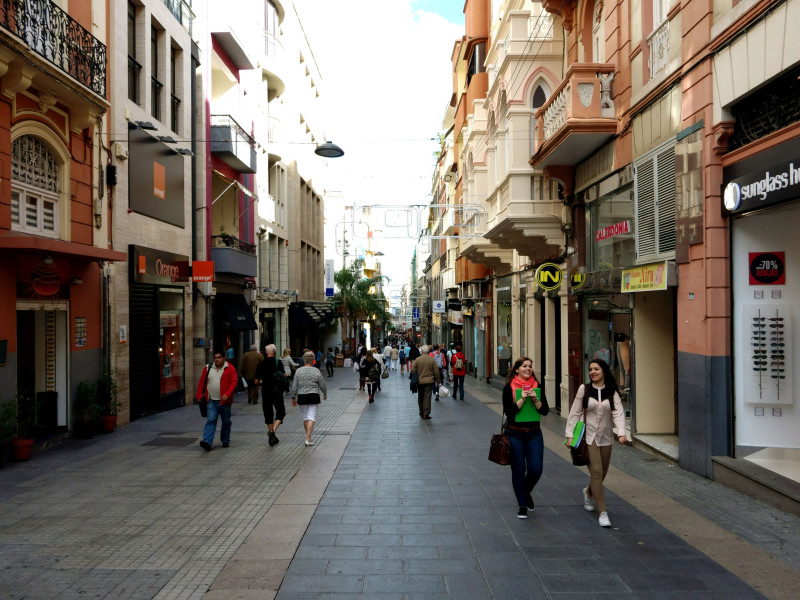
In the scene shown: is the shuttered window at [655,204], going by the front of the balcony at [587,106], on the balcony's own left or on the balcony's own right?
on the balcony's own left

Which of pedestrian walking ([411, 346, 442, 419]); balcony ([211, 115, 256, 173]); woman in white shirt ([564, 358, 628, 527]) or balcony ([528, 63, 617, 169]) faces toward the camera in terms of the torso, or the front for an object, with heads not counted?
the woman in white shirt

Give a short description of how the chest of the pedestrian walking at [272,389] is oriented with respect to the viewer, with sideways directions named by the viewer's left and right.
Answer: facing away from the viewer

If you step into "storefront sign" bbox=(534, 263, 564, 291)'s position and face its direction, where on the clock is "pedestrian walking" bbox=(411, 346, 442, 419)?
The pedestrian walking is roughly at 2 o'clock from the storefront sign.

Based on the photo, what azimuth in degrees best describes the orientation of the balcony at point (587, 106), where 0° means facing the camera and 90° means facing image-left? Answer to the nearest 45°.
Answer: approximately 90°

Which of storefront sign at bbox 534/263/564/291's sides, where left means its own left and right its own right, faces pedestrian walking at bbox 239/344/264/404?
right

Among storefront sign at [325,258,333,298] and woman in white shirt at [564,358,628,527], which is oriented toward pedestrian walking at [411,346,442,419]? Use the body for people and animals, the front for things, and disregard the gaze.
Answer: the storefront sign

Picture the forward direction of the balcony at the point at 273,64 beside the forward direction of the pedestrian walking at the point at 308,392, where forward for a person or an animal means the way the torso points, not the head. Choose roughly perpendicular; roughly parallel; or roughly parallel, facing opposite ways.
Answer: roughly perpendicular

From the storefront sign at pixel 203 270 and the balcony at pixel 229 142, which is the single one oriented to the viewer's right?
the balcony

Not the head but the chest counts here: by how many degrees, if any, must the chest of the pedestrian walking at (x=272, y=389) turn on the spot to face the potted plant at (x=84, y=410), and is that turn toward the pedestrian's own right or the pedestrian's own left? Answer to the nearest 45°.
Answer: approximately 90° to the pedestrian's own left

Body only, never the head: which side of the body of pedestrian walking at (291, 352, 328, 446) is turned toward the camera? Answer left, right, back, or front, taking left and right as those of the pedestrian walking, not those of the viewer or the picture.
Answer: back
